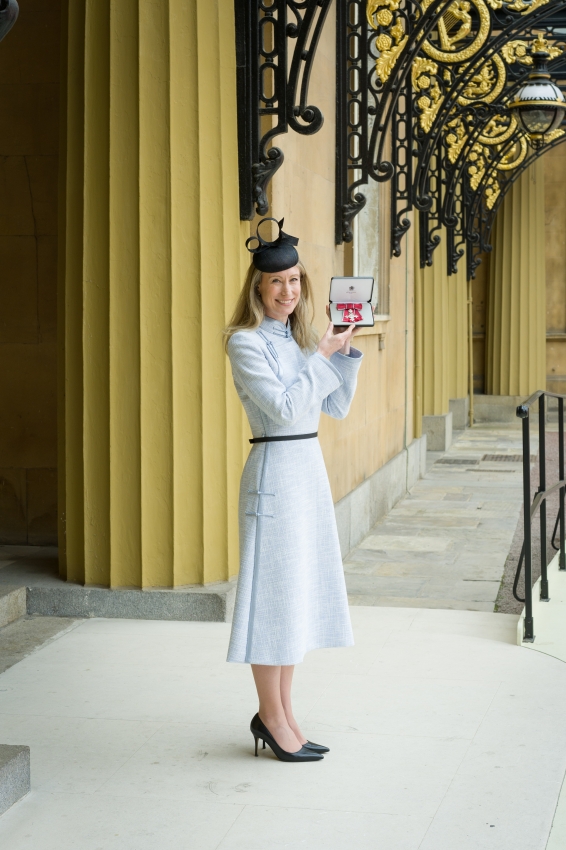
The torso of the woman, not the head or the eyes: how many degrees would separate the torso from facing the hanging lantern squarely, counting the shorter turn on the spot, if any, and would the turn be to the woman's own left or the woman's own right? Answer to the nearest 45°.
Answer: approximately 135° to the woman's own left

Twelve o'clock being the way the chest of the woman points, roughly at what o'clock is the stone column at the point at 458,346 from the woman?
The stone column is roughly at 8 o'clock from the woman.

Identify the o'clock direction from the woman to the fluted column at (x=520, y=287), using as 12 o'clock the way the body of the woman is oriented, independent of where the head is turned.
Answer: The fluted column is roughly at 8 o'clock from the woman.

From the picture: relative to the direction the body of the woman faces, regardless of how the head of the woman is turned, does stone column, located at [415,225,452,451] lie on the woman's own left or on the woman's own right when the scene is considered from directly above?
on the woman's own left

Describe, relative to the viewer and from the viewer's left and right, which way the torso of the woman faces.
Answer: facing the viewer and to the right of the viewer

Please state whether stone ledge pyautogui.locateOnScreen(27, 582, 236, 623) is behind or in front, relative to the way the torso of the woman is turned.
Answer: behind

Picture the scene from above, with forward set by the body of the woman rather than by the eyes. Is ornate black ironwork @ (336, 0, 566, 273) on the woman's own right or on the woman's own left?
on the woman's own left
